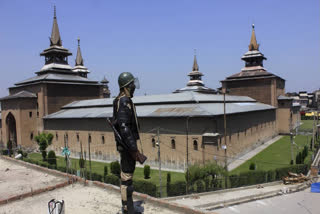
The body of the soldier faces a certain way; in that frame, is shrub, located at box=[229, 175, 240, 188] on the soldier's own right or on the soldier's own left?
on the soldier's own left

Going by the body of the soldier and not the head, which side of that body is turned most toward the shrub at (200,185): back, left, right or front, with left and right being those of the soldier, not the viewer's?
left

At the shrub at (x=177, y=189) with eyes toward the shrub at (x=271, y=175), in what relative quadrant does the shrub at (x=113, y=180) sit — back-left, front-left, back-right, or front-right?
back-left

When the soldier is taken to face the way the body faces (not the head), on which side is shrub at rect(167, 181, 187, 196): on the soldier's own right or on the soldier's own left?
on the soldier's own left

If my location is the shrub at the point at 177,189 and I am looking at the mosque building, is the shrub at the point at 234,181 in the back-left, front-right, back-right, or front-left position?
front-right
